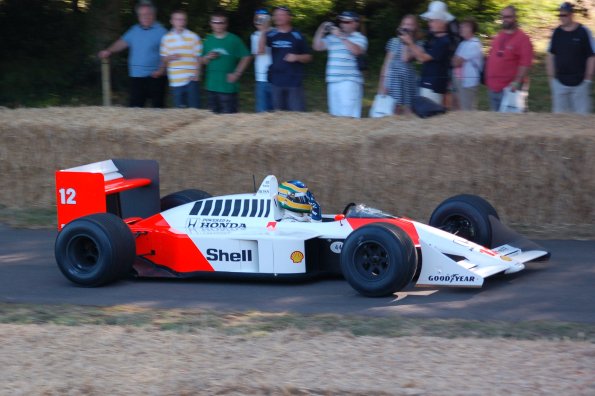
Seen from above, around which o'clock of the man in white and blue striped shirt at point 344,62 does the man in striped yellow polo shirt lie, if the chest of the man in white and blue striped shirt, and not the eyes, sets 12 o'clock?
The man in striped yellow polo shirt is roughly at 2 o'clock from the man in white and blue striped shirt.

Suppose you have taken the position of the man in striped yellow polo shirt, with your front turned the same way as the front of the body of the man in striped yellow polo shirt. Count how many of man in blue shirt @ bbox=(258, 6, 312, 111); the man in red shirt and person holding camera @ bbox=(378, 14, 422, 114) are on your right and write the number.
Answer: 0

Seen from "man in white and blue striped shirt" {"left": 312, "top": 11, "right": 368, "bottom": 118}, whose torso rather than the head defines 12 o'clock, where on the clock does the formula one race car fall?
The formula one race car is roughly at 11 o'clock from the man in white and blue striped shirt.

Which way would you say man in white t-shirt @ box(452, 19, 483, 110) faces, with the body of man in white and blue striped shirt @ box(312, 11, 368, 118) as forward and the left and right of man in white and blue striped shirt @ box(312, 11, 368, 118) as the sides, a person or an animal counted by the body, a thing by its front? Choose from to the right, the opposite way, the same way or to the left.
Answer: the same way

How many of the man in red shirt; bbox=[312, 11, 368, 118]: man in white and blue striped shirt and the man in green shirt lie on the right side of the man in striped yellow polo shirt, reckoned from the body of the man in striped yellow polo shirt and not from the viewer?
0

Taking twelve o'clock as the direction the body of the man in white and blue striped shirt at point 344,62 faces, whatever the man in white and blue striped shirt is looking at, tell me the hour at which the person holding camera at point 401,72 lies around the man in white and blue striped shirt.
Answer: The person holding camera is roughly at 8 o'clock from the man in white and blue striped shirt.

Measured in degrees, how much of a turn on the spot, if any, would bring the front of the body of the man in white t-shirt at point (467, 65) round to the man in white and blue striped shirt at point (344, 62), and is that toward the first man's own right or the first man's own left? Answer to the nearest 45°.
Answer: approximately 45° to the first man's own right

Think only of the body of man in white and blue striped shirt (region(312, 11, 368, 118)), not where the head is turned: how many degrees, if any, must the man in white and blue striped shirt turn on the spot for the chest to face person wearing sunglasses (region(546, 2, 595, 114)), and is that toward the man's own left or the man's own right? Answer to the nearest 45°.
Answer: approximately 135° to the man's own left

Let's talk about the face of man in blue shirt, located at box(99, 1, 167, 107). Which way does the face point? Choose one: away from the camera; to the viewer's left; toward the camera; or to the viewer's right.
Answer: toward the camera

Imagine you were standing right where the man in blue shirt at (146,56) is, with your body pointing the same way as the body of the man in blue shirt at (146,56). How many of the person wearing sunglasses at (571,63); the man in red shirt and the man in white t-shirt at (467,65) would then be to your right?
0

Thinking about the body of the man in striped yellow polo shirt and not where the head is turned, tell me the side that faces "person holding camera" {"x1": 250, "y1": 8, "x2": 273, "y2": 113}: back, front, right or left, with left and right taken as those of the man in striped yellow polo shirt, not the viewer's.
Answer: left

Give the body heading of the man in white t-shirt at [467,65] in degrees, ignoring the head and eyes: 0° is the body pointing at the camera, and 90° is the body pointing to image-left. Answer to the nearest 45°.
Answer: approximately 45°

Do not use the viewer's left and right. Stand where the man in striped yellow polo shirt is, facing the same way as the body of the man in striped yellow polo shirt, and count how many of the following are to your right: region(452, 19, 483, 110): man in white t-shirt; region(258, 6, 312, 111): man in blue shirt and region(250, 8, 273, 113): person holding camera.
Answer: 0

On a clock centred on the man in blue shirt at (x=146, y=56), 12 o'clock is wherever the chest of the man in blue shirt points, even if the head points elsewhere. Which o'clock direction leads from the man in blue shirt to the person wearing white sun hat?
The person wearing white sun hat is roughly at 10 o'clock from the man in blue shirt.

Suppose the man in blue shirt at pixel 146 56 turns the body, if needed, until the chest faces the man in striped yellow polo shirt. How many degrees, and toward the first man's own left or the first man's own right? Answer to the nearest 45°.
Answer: approximately 45° to the first man's own left

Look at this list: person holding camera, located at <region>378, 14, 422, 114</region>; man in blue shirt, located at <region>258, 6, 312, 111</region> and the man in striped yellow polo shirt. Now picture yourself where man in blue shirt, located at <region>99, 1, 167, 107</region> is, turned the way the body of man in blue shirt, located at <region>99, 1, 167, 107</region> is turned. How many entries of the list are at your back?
0

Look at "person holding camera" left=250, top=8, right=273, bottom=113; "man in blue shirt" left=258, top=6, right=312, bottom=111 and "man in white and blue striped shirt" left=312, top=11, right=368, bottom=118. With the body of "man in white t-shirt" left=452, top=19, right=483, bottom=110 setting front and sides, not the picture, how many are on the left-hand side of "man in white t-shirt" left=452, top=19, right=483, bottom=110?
0

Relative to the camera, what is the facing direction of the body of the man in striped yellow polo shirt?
toward the camera

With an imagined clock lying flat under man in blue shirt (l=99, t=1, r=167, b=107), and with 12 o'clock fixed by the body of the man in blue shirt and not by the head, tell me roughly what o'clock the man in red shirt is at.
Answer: The man in red shirt is roughly at 10 o'clock from the man in blue shirt.

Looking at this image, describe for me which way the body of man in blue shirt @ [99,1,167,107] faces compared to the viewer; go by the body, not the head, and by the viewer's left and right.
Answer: facing the viewer

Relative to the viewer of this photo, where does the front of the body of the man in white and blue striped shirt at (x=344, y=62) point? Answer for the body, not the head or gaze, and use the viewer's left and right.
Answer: facing the viewer and to the left of the viewer
